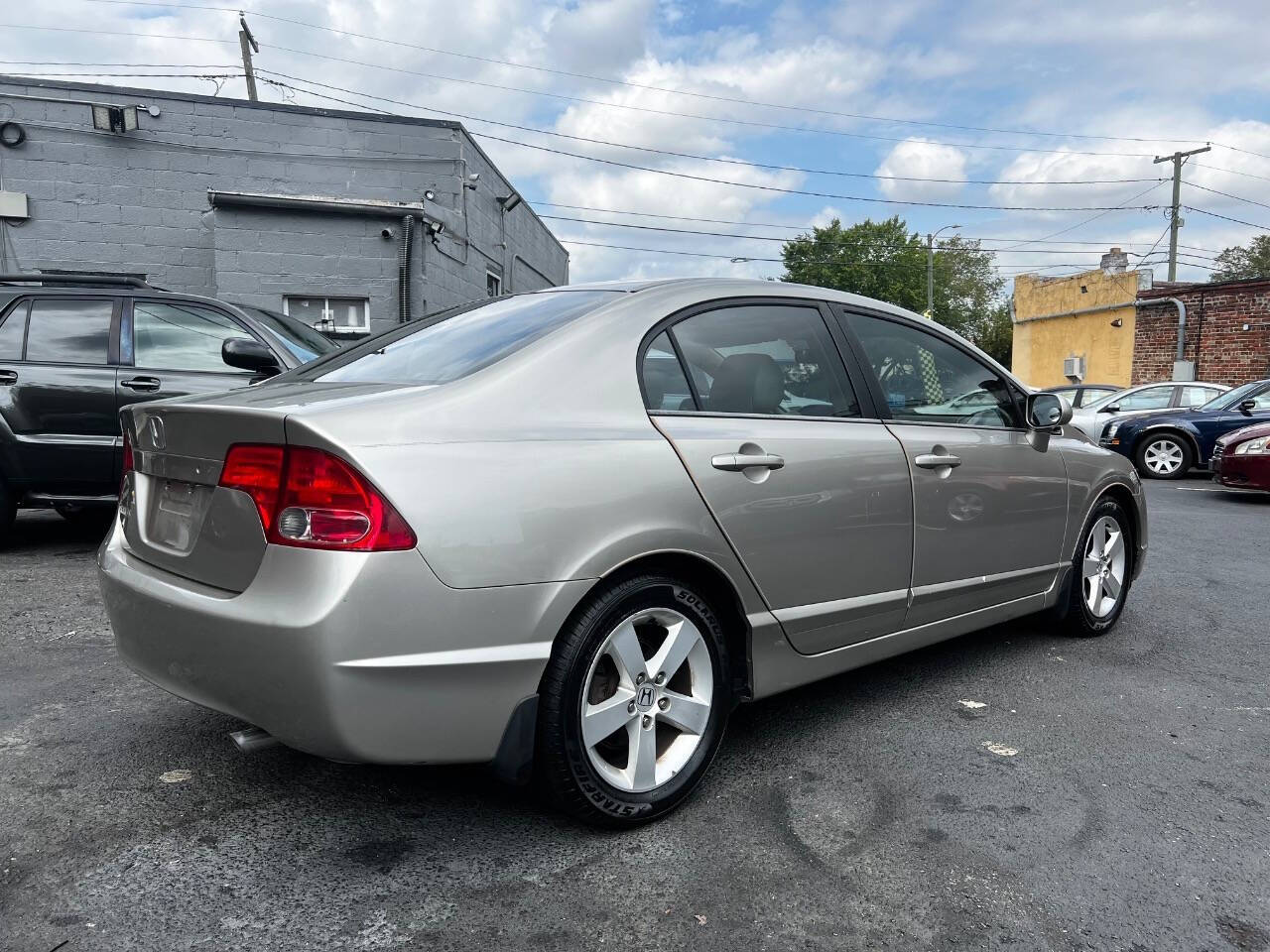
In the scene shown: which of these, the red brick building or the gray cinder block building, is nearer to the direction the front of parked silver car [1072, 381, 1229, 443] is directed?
the gray cinder block building

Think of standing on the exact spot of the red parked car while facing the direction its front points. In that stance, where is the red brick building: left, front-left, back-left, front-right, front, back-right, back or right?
back-right

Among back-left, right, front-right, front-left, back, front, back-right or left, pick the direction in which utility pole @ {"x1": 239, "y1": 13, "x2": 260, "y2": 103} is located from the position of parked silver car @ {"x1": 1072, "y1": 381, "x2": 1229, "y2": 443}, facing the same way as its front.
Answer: front-right

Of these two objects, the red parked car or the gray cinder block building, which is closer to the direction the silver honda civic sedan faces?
the red parked car

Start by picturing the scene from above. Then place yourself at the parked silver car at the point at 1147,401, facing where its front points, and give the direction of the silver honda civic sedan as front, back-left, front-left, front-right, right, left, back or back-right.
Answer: front-left

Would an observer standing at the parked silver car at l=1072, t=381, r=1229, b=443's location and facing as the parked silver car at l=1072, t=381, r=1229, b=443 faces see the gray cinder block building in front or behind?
in front

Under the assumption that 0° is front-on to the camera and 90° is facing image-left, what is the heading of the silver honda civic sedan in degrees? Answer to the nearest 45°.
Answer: approximately 225°

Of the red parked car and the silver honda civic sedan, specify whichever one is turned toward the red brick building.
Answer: the silver honda civic sedan

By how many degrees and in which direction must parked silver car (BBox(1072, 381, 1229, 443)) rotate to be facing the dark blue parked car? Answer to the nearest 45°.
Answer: approximately 45° to its left

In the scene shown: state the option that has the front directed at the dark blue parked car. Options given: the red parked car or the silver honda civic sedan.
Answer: the silver honda civic sedan
